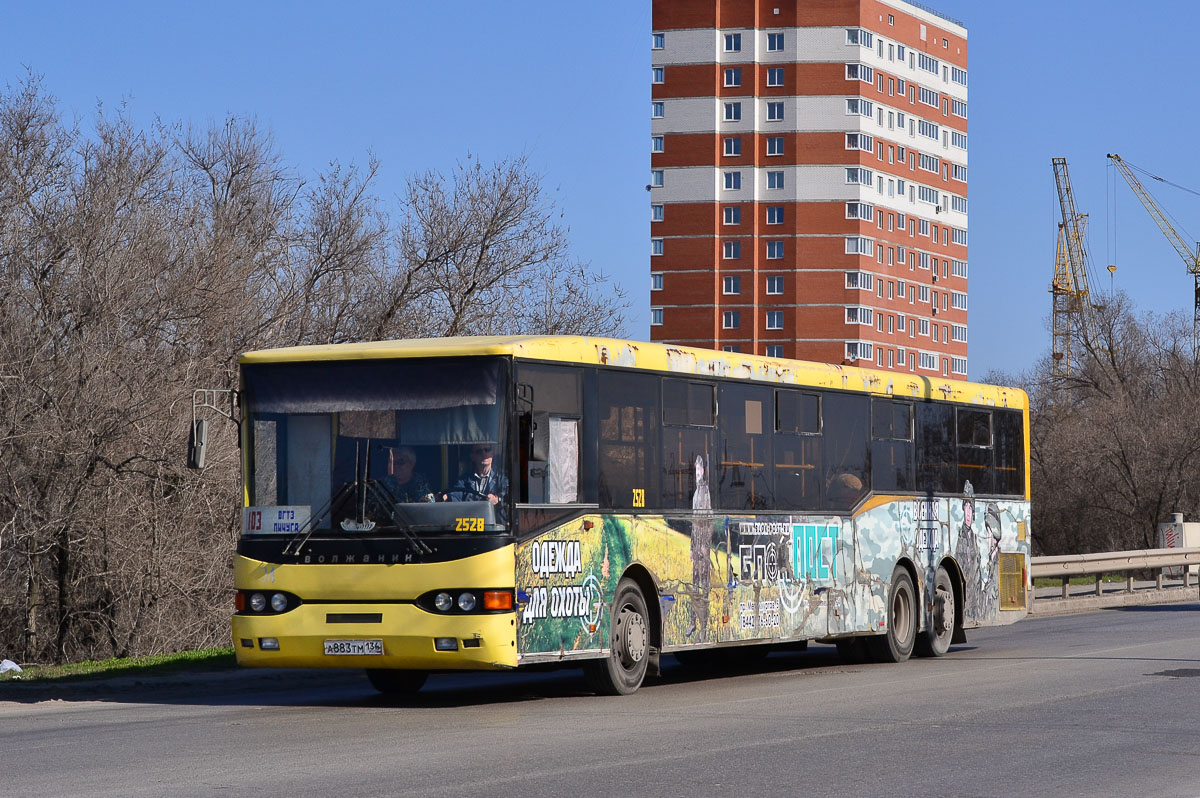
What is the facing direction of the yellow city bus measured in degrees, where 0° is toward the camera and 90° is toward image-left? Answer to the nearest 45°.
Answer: approximately 45°

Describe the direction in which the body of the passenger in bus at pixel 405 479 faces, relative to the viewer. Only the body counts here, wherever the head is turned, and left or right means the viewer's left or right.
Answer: facing the viewer and to the left of the viewer

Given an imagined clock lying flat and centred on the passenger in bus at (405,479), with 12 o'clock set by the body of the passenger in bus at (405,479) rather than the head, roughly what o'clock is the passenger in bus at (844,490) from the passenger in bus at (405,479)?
the passenger in bus at (844,490) is roughly at 6 o'clock from the passenger in bus at (405,479).

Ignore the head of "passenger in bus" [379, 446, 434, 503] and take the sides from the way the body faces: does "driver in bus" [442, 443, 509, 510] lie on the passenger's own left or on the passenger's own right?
on the passenger's own left

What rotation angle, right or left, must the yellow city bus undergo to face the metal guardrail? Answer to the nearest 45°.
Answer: approximately 180°

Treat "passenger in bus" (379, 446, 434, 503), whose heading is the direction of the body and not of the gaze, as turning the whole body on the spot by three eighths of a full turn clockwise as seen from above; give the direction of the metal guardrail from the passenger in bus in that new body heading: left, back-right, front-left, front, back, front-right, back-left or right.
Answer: front-right
